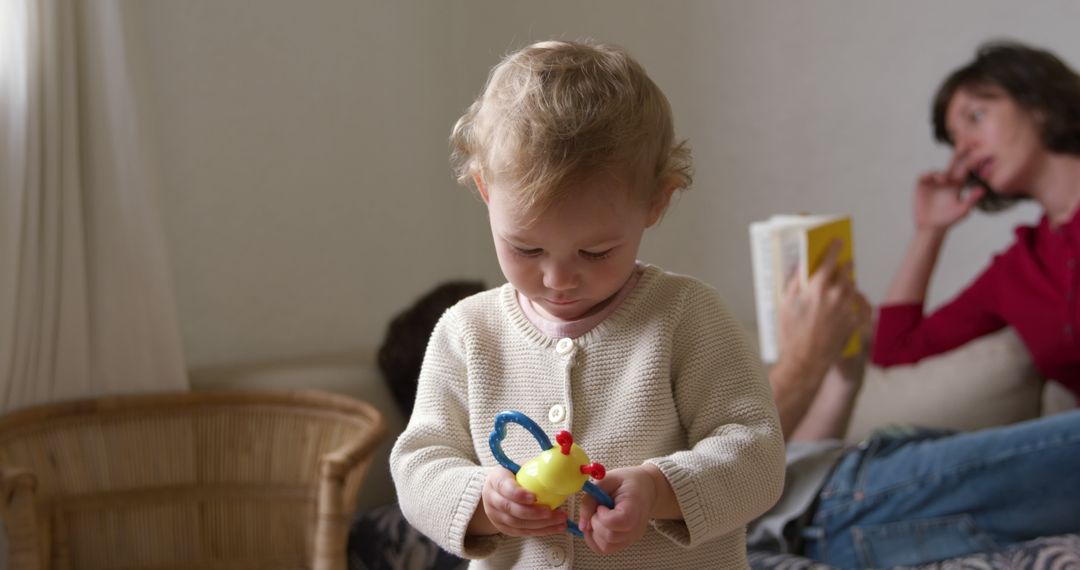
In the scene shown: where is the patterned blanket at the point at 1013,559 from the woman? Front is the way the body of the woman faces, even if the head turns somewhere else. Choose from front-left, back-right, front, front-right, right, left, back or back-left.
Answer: front-left

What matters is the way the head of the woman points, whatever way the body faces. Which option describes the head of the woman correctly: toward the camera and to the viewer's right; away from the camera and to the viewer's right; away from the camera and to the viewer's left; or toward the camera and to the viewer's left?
toward the camera and to the viewer's left

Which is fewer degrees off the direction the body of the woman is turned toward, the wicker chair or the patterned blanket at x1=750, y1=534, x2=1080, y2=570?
the wicker chair

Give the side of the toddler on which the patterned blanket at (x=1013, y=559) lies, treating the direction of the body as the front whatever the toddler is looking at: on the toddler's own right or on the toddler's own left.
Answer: on the toddler's own left

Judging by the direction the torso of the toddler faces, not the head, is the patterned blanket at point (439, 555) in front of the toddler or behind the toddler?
behind

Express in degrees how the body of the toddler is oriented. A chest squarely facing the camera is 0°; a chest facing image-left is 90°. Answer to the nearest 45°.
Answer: approximately 0°

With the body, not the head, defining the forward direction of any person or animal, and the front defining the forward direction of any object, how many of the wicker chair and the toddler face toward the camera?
2

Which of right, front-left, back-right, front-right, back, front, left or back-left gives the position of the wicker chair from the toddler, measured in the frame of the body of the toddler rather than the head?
back-right

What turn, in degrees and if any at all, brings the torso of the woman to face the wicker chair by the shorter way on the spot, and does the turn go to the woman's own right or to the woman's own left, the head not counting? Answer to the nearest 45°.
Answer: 0° — they already face it

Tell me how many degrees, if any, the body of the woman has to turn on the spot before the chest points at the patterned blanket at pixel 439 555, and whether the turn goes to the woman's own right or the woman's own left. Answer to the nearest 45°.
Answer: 0° — they already face it

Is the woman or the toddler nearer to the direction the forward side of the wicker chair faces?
the toddler
